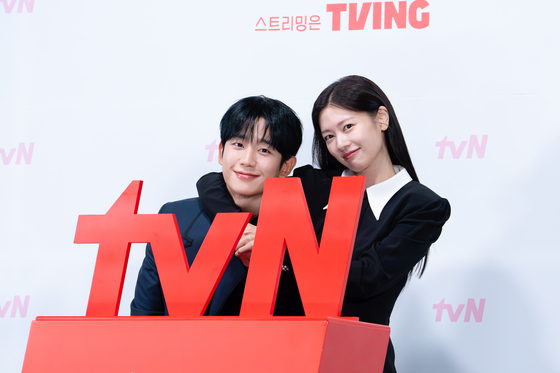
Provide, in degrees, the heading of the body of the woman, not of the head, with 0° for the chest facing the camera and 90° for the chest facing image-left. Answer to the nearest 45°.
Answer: approximately 45°

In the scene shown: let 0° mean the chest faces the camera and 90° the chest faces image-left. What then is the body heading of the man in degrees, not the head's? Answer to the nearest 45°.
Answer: approximately 0°
